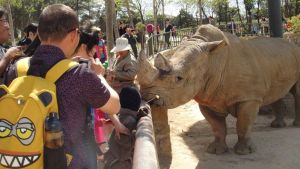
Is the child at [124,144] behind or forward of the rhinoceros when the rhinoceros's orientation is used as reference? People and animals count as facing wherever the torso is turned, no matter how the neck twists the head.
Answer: forward

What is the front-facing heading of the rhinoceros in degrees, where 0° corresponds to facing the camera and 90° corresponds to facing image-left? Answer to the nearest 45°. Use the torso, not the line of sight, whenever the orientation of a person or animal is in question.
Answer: approximately 45°
